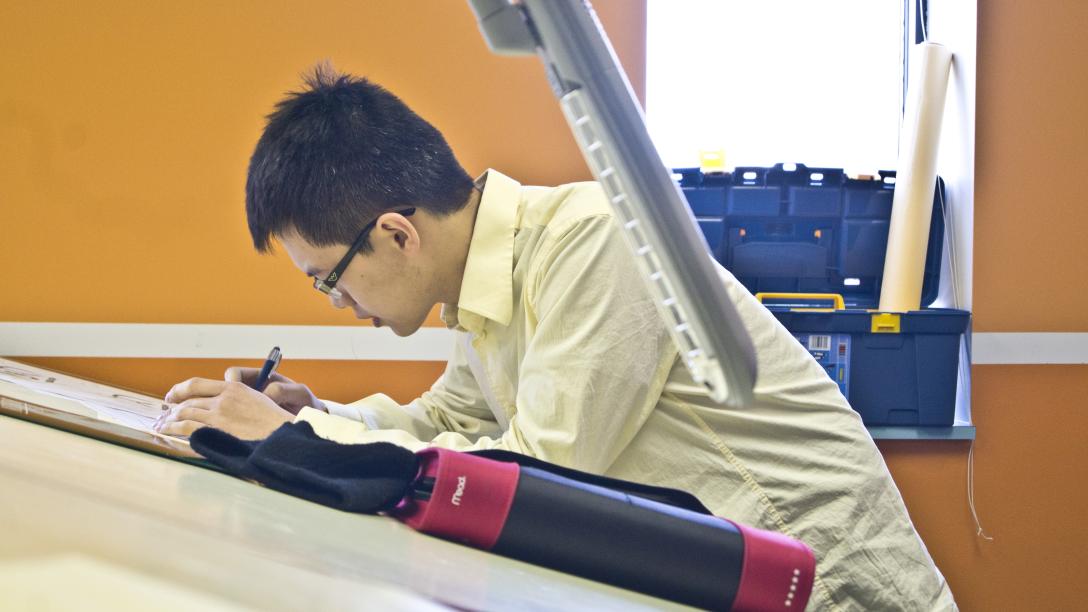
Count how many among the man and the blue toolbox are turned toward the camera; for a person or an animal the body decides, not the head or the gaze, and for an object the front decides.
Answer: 1

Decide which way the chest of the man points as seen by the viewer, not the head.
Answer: to the viewer's left

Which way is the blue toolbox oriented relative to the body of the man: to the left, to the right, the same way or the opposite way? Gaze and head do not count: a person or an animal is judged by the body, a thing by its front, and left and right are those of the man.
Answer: to the left

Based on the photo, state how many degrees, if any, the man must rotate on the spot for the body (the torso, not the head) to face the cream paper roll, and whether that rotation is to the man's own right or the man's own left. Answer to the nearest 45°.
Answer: approximately 135° to the man's own right

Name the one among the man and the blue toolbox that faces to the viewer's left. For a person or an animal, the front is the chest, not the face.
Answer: the man

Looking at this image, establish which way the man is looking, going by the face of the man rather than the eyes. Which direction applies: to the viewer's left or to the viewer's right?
to the viewer's left

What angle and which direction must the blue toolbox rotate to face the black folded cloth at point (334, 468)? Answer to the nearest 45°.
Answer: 0° — it already faces it

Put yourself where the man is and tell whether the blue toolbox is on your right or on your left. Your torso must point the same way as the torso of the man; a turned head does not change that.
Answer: on your right
